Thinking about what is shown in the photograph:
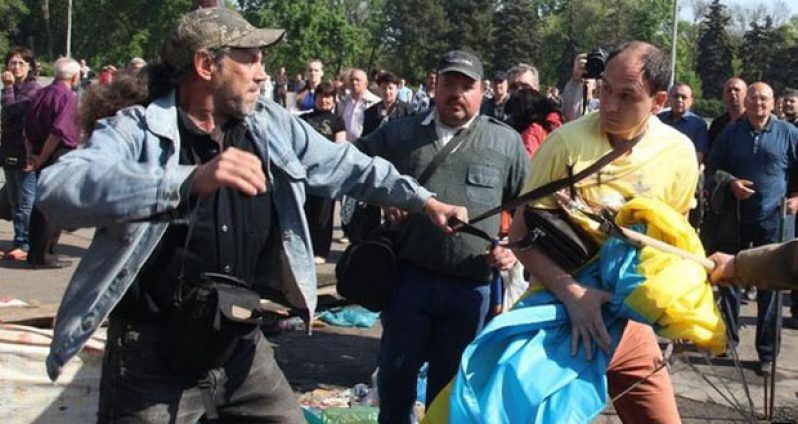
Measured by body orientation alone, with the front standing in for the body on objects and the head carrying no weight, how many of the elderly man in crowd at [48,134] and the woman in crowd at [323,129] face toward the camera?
1

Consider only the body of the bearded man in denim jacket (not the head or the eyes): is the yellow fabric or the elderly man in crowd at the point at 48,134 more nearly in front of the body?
the yellow fabric

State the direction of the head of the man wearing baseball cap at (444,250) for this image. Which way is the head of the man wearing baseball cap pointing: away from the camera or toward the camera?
toward the camera

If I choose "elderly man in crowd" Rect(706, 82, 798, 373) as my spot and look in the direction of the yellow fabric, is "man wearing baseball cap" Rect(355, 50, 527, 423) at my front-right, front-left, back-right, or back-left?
front-right

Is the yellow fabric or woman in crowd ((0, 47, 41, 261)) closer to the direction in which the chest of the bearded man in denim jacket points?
the yellow fabric

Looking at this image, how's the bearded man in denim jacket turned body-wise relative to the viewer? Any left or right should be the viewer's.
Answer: facing the viewer and to the right of the viewer

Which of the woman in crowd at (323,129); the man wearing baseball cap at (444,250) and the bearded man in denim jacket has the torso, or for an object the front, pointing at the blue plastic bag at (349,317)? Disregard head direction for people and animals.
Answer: the woman in crowd

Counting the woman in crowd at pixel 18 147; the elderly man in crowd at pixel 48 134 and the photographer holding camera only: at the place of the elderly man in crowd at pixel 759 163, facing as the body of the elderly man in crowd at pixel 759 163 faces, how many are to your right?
3

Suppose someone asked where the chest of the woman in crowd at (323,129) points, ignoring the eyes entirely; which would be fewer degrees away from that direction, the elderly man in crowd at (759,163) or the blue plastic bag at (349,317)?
the blue plastic bag

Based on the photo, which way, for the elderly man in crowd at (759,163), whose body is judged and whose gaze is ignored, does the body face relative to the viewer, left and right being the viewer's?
facing the viewer

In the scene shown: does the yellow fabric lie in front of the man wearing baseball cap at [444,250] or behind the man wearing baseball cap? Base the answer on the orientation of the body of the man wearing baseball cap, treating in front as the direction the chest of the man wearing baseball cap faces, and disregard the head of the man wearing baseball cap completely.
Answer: in front

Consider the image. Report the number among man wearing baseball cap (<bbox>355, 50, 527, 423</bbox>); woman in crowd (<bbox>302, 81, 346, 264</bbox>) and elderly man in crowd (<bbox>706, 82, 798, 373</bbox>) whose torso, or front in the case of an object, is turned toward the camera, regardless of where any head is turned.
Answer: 3

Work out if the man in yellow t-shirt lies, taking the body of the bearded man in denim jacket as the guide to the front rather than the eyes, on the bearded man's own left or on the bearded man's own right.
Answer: on the bearded man's own left

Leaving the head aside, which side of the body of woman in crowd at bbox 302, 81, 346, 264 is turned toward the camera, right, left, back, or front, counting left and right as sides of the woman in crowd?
front

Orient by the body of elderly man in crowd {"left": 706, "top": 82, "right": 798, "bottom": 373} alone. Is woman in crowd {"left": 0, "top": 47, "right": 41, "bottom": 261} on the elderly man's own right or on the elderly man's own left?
on the elderly man's own right

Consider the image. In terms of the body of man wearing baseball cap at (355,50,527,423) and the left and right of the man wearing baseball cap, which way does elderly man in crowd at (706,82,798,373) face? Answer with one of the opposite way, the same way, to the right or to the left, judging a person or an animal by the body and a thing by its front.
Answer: the same way

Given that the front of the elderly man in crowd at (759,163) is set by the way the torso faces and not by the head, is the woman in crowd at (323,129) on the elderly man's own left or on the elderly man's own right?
on the elderly man's own right

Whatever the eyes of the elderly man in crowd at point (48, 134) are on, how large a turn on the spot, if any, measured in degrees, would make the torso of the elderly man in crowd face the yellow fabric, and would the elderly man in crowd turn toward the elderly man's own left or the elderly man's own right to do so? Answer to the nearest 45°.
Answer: approximately 135° to the elderly man's own right

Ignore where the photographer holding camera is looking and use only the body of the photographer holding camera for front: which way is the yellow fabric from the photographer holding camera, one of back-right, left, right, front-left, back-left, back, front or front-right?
front-right

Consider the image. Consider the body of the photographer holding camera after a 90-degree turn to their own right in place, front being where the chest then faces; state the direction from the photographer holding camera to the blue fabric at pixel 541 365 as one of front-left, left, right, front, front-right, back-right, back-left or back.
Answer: front-left

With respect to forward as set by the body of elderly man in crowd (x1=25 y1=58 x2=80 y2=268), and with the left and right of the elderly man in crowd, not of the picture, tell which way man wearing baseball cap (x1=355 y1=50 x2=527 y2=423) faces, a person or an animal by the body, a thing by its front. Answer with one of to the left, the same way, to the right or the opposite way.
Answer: the opposite way

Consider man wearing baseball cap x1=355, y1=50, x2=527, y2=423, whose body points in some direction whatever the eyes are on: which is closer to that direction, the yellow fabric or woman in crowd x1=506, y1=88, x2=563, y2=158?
the yellow fabric
